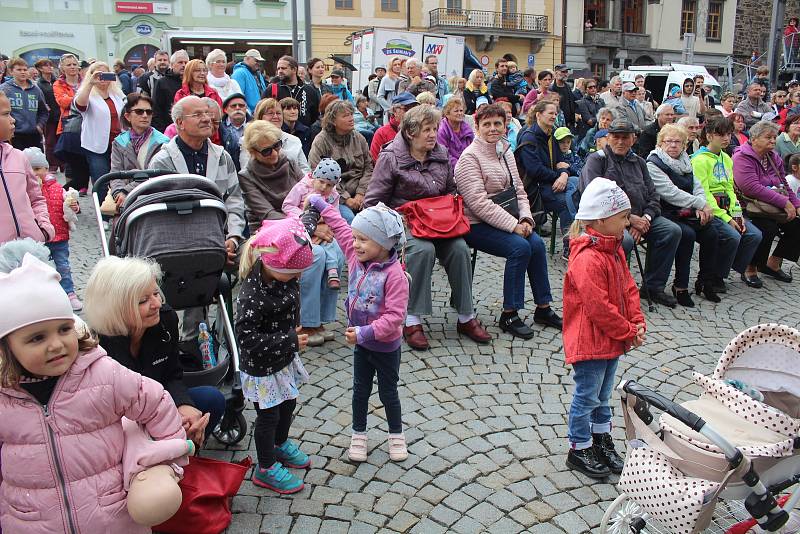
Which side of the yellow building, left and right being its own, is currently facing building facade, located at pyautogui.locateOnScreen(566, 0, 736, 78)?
left

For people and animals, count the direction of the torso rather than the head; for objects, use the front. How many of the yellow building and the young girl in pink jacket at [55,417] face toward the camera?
2

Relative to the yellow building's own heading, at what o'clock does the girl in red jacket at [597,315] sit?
The girl in red jacket is roughly at 12 o'clock from the yellow building.

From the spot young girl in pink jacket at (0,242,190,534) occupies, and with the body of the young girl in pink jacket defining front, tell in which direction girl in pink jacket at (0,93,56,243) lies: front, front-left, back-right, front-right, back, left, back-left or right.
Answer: back

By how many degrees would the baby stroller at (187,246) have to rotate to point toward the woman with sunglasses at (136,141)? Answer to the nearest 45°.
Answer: approximately 135° to its left

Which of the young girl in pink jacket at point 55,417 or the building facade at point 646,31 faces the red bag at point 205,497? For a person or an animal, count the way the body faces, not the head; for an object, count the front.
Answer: the building facade

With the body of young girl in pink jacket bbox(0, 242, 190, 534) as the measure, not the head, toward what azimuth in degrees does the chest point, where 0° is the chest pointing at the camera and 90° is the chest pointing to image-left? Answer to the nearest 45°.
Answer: approximately 0°
